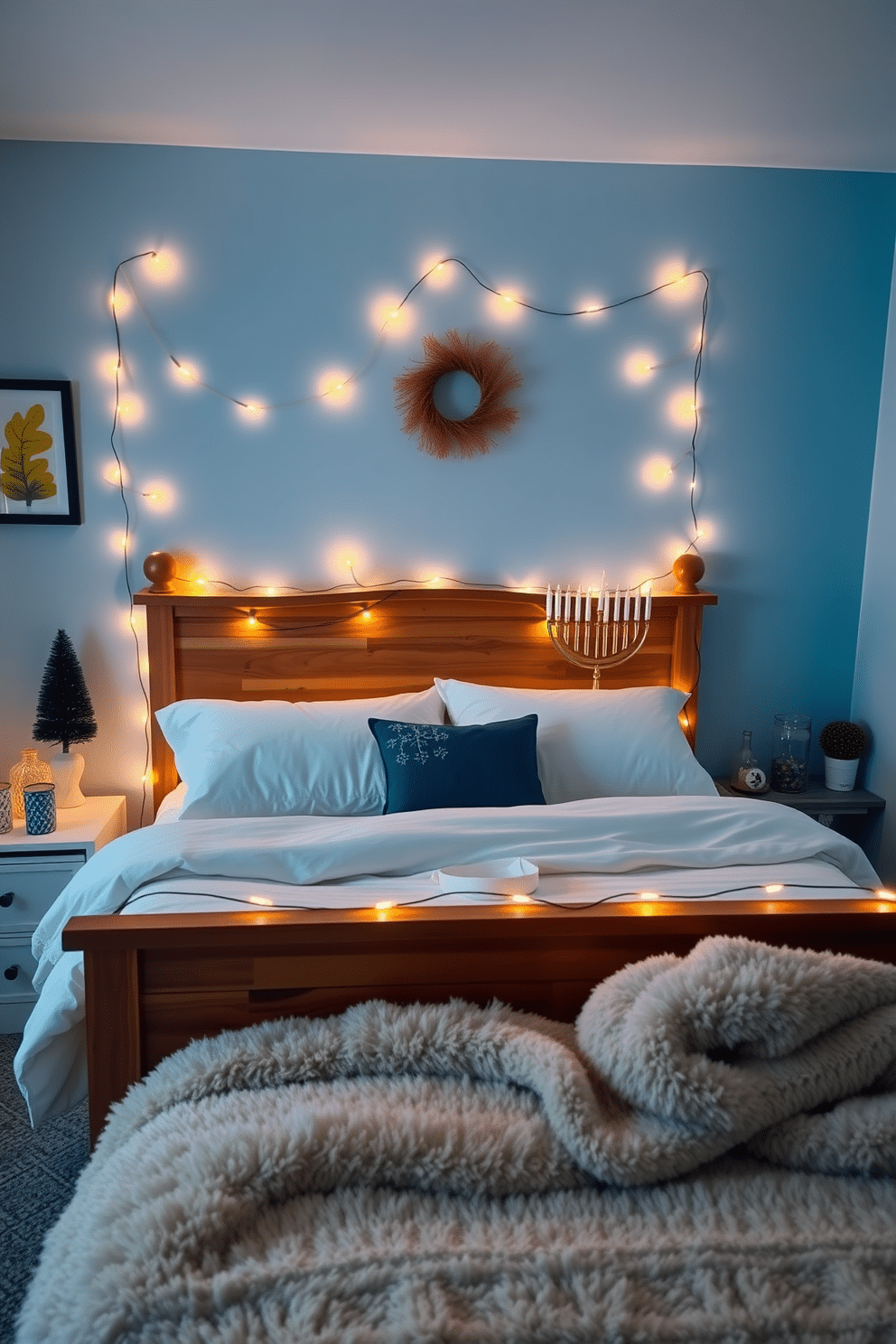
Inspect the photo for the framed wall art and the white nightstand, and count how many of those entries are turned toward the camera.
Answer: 2

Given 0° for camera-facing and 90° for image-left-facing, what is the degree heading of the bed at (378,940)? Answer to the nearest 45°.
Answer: approximately 0°

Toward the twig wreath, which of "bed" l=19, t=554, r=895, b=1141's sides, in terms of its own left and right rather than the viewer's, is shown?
back

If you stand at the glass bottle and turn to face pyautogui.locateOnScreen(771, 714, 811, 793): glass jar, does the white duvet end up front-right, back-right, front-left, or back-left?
back-right

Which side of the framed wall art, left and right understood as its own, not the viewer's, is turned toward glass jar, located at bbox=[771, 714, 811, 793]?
left

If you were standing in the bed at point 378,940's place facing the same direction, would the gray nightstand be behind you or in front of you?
behind
